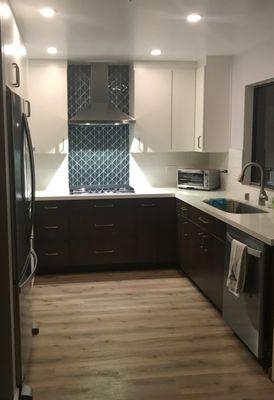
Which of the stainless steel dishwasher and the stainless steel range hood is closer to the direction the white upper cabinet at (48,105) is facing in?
the stainless steel dishwasher

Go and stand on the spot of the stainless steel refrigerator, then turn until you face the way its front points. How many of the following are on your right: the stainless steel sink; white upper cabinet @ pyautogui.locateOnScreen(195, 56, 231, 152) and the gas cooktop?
0

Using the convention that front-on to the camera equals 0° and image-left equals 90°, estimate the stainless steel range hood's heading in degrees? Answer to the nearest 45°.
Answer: approximately 0°

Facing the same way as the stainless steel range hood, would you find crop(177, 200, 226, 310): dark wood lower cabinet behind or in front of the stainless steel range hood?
in front

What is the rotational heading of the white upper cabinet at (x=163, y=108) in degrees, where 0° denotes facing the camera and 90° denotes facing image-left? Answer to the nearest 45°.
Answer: approximately 0°

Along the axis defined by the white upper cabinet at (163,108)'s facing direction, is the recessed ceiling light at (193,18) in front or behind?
in front

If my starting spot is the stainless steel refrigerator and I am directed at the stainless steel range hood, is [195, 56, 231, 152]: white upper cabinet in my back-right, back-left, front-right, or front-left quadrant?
front-right

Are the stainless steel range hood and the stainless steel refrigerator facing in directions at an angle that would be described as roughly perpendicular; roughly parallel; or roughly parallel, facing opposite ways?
roughly perpendicular

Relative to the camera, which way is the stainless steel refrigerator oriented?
to the viewer's right

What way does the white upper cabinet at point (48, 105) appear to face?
toward the camera

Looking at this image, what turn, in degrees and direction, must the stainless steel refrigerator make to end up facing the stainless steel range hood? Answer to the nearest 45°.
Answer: approximately 90° to its left

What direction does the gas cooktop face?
toward the camera

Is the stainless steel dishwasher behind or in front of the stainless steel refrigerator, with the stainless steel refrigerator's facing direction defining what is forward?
in front
